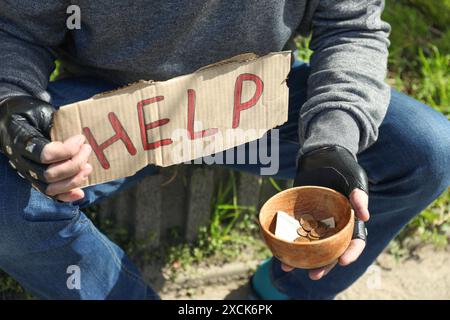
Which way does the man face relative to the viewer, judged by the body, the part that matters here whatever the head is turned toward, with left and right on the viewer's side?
facing the viewer
